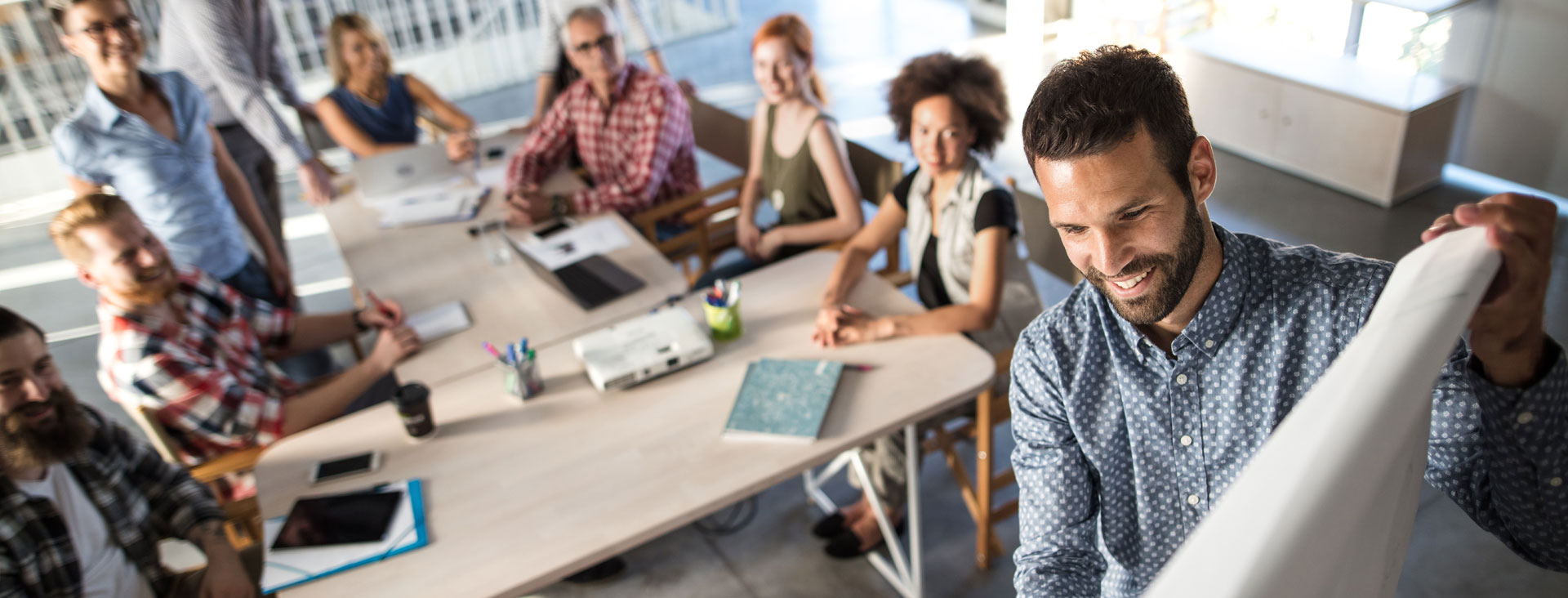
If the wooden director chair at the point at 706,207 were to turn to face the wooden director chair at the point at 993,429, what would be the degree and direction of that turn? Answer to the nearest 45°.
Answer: approximately 90° to its left

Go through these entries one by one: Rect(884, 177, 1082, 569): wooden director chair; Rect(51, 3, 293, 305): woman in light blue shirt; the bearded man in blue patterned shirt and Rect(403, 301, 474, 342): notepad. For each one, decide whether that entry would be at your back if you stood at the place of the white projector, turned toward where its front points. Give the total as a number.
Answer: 2

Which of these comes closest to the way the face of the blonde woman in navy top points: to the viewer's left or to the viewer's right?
to the viewer's right

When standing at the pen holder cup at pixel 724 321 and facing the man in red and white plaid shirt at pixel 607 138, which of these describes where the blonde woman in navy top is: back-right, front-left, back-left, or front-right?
front-left

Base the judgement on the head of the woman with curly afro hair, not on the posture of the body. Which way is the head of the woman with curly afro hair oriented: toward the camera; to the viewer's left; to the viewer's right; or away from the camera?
toward the camera

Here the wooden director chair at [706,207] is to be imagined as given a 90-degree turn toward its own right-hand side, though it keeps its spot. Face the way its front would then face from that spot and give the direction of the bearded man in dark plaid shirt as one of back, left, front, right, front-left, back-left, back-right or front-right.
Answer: left

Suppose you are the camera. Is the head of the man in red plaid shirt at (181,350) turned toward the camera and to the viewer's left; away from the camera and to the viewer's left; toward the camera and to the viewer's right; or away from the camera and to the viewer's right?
toward the camera and to the viewer's right

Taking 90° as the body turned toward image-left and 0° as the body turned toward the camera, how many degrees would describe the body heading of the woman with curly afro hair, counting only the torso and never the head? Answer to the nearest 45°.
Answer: approximately 45°

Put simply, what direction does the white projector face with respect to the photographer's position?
facing the viewer and to the right of the viewer

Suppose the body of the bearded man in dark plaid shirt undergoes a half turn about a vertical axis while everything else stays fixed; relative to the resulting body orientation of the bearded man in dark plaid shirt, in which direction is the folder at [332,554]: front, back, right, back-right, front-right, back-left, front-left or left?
back

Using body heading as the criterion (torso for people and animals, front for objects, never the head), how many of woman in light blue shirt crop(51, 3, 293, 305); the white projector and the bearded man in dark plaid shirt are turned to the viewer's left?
0

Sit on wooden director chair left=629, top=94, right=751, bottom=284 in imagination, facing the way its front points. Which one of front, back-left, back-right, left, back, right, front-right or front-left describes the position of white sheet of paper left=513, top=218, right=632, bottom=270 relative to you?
front

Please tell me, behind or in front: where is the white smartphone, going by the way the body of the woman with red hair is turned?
in front

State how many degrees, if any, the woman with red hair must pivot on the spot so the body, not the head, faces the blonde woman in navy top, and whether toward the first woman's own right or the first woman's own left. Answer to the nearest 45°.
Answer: approximately 90° to the first woman's own right

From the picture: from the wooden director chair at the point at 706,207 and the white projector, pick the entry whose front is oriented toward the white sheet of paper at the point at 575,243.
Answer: the wooden director chair

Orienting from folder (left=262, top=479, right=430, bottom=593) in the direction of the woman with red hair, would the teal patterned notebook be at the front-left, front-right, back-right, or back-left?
front-right

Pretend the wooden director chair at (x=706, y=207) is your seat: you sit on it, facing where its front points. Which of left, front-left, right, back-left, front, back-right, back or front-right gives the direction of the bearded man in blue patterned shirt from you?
front-left

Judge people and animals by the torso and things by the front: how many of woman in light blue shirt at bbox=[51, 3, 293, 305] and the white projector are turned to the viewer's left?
0

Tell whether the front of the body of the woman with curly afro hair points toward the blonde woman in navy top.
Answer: no
